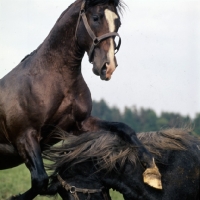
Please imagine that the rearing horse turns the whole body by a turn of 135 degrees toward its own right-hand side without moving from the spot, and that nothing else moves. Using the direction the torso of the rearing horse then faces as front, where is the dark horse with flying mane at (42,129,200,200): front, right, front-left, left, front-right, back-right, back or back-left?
left

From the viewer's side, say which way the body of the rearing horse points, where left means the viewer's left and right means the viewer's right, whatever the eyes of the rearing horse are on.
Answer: facing the viewer and to the right of the viewer
